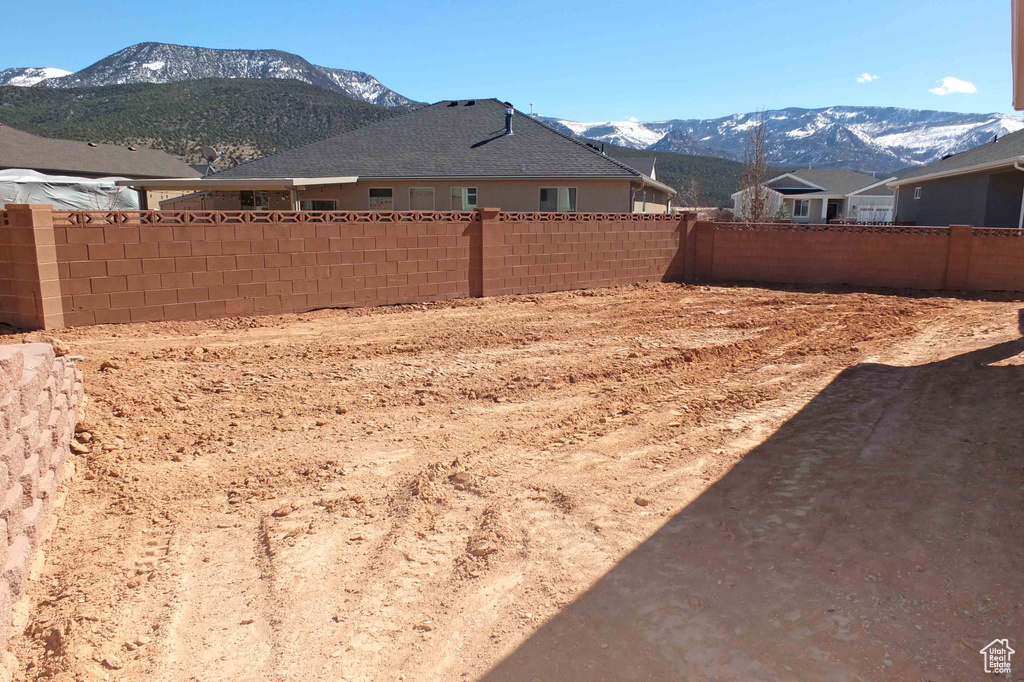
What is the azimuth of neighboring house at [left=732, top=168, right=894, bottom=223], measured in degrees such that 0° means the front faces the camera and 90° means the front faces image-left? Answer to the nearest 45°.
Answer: approximately 0°

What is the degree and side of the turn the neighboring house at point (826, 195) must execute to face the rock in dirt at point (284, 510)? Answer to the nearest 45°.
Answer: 0° — it already faces it

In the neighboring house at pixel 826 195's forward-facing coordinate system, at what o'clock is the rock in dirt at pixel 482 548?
The rock in dirt is roughly at 12 o'clock from the neighboring house.

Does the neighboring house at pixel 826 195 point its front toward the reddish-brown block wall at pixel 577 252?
yes

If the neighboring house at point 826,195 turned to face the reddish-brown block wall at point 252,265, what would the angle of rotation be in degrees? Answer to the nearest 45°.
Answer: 0° — it already faces it
